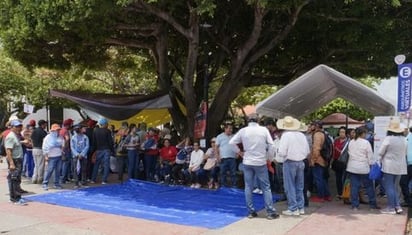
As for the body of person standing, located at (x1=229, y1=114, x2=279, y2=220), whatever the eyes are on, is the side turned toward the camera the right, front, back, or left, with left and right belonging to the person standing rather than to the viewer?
back

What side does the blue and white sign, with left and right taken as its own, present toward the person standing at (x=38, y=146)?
right

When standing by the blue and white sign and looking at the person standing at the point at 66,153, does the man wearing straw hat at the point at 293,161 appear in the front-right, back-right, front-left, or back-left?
front-left

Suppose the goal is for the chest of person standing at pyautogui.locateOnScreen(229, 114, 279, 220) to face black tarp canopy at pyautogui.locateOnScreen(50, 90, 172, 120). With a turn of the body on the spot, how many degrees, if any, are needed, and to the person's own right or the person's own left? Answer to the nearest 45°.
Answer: approximately 45° to the person's own left

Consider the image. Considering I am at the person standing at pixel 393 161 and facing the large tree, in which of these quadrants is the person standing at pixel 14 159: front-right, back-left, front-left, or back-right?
front-left

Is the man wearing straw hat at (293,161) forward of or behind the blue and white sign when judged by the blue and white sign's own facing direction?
forward

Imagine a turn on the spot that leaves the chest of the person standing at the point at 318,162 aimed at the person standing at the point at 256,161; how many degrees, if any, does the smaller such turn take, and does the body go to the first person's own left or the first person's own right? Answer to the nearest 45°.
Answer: approximately 45° to the first person's own left

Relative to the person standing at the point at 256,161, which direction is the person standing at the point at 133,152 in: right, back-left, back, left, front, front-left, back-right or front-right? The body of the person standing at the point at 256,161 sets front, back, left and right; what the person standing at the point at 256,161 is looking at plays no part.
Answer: front-left

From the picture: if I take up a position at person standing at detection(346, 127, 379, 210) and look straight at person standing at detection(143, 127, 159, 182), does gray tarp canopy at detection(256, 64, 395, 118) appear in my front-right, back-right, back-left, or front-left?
front-right

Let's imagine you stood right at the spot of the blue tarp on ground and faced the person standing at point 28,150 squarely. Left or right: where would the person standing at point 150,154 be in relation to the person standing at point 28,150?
right

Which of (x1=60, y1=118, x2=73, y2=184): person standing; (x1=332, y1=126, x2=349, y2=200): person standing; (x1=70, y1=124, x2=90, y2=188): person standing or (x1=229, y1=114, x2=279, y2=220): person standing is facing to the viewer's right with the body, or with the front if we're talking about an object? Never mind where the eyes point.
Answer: (x1=60, y1=118, x2=73, y2=184): person standing

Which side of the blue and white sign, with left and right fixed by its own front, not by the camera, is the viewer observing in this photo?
front
